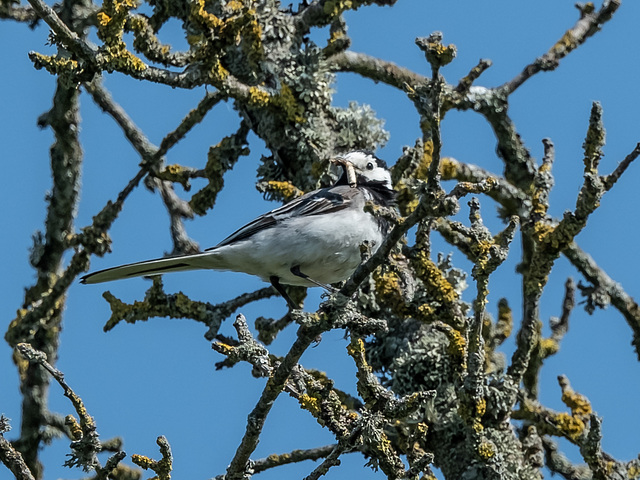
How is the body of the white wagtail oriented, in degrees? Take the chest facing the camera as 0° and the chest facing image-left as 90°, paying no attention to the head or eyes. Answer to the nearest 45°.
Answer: approximately 270°
